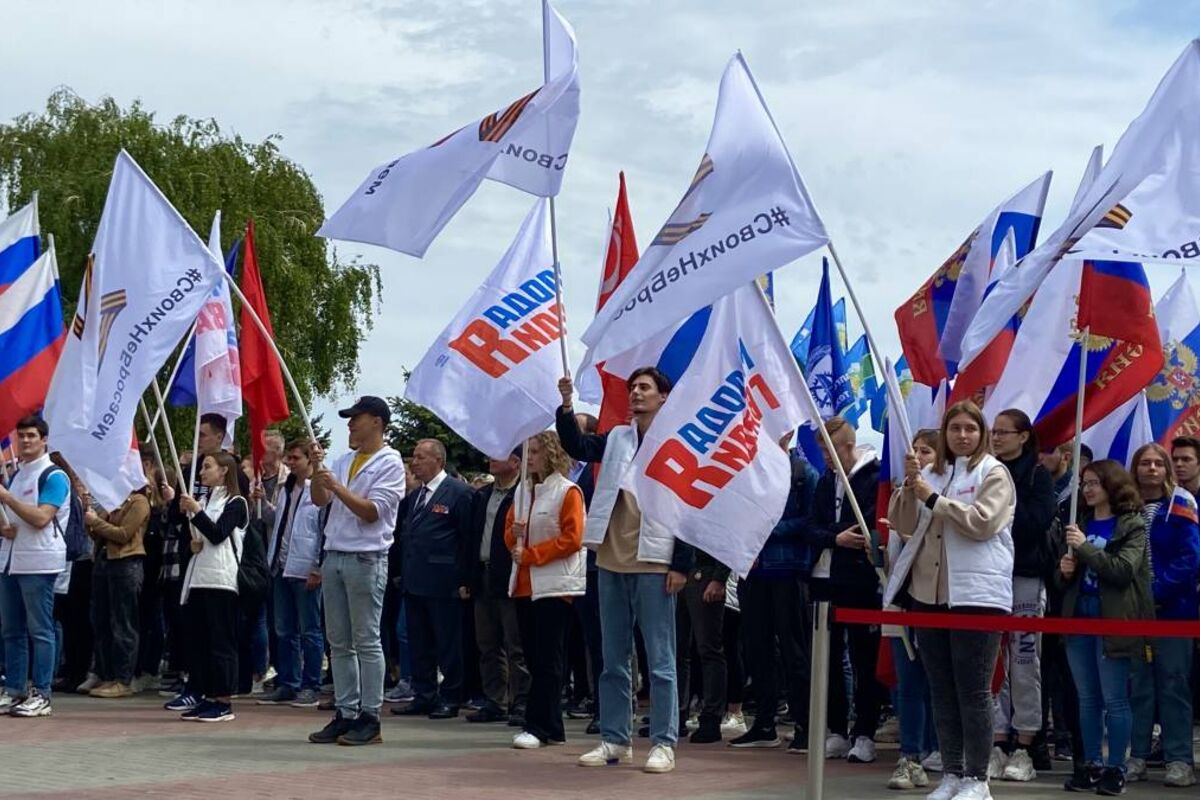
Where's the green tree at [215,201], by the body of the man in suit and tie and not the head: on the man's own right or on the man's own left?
on the man's own right

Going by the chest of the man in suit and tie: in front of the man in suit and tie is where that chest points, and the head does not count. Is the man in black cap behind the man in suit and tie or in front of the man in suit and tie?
in front

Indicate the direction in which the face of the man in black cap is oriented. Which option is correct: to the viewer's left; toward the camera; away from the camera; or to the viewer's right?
to the viewer's left

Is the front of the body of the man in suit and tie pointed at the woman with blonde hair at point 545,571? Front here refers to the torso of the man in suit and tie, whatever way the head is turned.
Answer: no

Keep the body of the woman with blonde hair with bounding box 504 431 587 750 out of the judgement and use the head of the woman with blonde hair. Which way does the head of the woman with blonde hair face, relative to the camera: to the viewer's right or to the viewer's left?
to the viewer's left

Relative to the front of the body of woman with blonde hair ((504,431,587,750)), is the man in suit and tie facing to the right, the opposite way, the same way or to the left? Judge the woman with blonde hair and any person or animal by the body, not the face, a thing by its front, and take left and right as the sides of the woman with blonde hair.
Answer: the same way

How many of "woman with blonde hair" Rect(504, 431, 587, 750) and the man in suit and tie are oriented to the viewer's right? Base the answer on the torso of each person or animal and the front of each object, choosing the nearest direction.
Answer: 0

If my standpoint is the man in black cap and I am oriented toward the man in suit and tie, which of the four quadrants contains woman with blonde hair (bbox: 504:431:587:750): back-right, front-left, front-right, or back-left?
front-right

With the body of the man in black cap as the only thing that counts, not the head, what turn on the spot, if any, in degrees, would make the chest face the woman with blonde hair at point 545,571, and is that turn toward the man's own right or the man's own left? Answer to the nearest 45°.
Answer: approximately 135° to the man's own left

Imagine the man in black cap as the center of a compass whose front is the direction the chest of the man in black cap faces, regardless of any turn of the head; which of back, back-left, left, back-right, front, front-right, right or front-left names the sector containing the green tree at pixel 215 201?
back-right

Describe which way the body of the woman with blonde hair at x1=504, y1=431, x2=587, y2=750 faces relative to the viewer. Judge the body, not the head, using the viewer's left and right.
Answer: facing the viewer and to the left of the viewer

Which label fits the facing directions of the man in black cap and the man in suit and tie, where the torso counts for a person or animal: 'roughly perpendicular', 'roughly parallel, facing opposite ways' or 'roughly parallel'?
roughly parallel

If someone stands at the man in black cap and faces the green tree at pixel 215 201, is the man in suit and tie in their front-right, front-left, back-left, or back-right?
front-right

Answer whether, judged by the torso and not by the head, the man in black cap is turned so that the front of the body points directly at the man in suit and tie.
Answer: no

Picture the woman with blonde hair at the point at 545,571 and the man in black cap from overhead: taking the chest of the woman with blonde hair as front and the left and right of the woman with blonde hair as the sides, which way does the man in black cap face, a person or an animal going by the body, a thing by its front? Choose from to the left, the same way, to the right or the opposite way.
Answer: the same way
